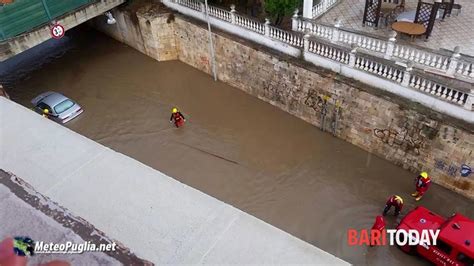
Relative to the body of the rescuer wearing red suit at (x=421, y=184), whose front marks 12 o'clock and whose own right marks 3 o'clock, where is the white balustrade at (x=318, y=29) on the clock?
The white balustrade is roughly at 1 o'clock from the rescuer wearing red suit.

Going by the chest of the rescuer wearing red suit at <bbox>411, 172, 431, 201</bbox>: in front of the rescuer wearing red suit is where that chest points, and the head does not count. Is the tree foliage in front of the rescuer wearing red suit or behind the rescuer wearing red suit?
in front

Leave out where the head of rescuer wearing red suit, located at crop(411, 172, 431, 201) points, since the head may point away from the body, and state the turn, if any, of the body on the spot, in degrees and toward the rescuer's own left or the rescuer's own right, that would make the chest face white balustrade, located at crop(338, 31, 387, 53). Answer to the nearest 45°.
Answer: approximately 45° to the rescuer's own right

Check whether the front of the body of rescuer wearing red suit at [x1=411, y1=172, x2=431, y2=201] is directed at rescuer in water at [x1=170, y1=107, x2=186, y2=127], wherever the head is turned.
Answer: yes

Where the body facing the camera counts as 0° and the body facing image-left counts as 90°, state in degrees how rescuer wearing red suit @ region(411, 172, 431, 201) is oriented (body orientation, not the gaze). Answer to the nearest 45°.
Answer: approximately 90°
